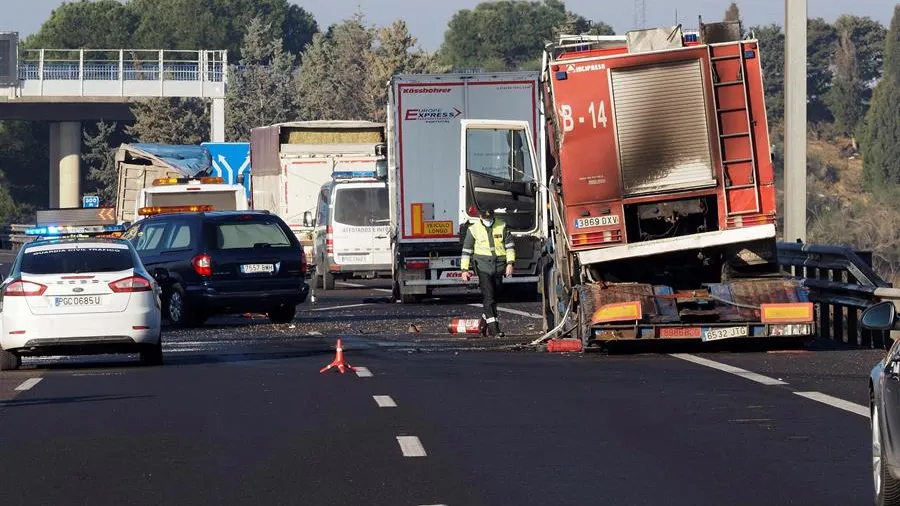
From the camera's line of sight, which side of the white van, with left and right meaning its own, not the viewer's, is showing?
back

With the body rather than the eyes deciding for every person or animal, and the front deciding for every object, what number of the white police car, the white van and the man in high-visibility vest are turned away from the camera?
2

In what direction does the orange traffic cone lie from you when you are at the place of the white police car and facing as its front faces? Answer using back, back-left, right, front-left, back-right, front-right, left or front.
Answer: back-right

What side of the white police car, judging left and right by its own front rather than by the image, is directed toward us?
back

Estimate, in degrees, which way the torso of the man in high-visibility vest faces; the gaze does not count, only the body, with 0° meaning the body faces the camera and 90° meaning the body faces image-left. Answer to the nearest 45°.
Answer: approximately 0°

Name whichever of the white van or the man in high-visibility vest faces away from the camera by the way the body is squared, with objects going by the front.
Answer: the white van

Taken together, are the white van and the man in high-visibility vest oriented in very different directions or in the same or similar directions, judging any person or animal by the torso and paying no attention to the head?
very different directions
